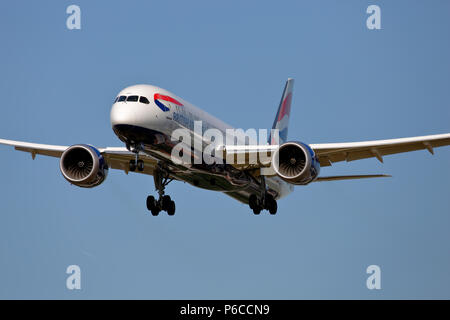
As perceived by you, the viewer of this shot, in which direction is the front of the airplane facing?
facing the viewer and to the left of the viewer
